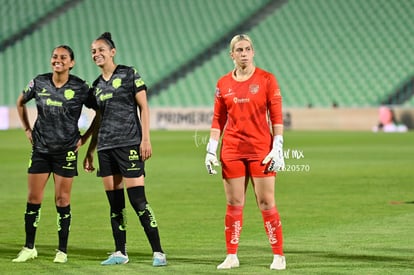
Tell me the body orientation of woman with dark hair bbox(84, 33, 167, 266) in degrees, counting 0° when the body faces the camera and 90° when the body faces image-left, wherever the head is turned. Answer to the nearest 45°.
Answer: approximately 45°

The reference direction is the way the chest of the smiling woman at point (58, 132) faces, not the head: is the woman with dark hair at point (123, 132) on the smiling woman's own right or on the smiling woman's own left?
on the smiling woman's own left

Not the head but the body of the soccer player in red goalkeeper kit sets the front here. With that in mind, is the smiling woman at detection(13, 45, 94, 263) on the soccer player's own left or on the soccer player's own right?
on the soccer player's own right

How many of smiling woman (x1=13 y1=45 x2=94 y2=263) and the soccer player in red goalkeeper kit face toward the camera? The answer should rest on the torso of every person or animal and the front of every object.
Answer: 2

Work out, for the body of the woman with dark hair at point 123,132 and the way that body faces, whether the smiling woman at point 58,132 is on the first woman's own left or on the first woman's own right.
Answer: on the first woman's own right

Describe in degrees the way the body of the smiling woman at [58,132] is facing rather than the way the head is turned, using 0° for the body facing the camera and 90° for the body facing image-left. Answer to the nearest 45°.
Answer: approximately 0°

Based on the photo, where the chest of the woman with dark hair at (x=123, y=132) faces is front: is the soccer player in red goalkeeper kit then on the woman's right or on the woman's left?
on the woman's left
